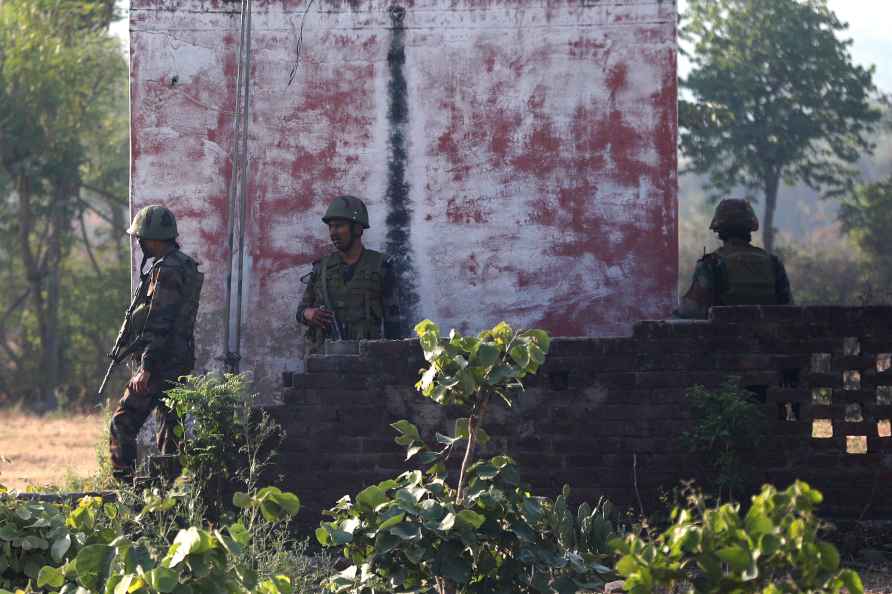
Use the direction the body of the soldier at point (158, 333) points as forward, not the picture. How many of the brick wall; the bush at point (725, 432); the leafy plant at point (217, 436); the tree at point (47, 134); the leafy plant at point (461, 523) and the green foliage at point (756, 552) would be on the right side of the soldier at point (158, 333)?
1

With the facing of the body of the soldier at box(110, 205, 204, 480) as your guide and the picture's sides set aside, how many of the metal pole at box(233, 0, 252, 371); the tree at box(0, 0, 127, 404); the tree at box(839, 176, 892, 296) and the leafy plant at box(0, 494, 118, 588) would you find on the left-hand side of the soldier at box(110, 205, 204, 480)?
1

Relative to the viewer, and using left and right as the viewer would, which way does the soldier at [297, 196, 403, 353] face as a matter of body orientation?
facing the viewer and to the left of the viewer

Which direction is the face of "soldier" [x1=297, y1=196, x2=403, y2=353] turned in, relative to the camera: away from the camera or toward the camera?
toward the camera

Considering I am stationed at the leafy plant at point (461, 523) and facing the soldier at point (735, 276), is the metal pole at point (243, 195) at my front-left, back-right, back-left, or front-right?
front-left

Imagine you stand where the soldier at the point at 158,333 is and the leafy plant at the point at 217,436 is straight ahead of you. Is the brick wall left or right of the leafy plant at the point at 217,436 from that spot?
left

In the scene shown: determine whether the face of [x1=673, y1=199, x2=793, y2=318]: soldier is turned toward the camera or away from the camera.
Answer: away from the camera

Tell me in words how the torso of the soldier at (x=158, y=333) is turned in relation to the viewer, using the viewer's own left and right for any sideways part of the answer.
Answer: facing to the left of the viewer

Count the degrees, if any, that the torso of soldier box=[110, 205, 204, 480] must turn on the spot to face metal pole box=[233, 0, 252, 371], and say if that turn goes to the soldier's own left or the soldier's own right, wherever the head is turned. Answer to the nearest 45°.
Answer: approximately 135° to the soldier's own right

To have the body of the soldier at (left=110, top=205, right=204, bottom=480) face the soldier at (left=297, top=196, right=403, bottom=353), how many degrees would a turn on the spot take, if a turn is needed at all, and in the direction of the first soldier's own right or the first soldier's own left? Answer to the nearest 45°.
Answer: approximately 180°

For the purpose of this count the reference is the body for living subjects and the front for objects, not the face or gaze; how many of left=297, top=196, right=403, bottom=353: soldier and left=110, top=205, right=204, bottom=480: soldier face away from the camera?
0

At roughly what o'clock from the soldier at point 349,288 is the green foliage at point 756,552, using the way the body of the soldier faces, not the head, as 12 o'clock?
The green foliage is roughly at 10 o'clock from the soldier.

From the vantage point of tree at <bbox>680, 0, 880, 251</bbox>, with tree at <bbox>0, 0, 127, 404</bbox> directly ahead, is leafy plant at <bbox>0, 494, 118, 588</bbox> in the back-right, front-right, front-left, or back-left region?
front-left

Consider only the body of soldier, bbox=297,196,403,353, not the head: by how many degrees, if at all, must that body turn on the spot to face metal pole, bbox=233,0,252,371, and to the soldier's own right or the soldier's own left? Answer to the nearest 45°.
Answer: approximately 90° to the soldier's own right

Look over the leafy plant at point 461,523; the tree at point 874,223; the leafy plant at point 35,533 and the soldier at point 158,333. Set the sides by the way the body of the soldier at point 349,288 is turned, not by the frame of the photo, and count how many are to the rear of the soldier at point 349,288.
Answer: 1

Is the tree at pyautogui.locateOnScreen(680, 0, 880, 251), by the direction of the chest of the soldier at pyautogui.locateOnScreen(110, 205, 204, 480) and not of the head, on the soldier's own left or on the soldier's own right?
on the soldier's own right
